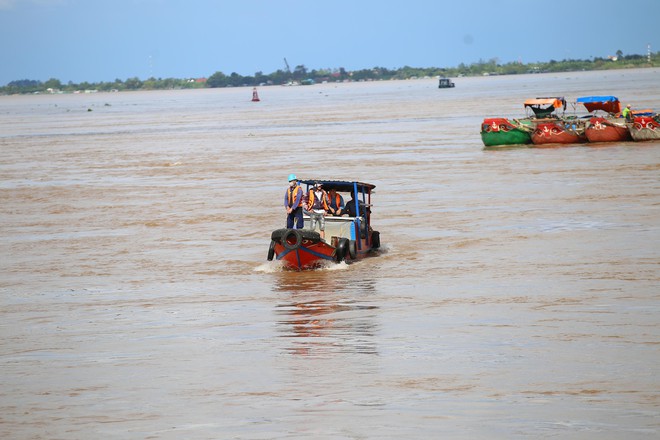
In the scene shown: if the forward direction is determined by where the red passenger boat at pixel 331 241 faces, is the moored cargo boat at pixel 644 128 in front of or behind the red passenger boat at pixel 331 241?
behind

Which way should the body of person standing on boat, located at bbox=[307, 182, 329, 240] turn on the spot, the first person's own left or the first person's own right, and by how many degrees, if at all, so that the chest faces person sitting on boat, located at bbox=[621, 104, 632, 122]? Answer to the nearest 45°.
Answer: approximately 135° to the first person's own left

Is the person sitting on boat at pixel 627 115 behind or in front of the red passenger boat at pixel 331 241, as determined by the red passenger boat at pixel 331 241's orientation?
behind

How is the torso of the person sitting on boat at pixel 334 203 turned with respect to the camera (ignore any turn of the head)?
toward the camera

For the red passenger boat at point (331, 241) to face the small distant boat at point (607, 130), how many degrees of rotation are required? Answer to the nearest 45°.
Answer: approximately 180°

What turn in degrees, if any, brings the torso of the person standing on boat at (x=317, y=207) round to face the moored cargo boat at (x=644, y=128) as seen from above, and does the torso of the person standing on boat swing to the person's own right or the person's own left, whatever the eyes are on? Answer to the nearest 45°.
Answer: approximately 135° to the person's own left

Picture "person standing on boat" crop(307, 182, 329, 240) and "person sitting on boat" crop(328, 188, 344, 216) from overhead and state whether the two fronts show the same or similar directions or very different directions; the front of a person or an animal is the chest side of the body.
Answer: same or similar directions

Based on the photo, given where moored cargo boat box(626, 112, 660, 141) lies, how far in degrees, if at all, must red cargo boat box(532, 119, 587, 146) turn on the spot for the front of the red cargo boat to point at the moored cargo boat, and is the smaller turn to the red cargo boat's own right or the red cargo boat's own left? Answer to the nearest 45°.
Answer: approximately 135° to the red cargo boat's own left

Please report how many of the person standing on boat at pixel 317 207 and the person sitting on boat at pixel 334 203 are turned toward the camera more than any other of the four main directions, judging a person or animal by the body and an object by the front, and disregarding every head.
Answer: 2

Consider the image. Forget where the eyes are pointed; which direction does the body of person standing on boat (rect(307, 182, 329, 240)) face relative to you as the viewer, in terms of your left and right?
facing the viewer

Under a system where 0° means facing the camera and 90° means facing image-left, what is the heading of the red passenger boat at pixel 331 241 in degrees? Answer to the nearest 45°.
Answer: approximately 45°

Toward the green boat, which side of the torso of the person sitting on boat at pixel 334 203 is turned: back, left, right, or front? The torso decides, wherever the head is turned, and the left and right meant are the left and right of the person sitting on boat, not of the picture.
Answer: back

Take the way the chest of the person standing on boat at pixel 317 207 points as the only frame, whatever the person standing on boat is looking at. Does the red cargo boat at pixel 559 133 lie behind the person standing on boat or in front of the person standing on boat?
behind

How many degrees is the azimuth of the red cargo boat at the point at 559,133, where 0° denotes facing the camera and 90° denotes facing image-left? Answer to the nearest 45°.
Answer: approximately 45°
